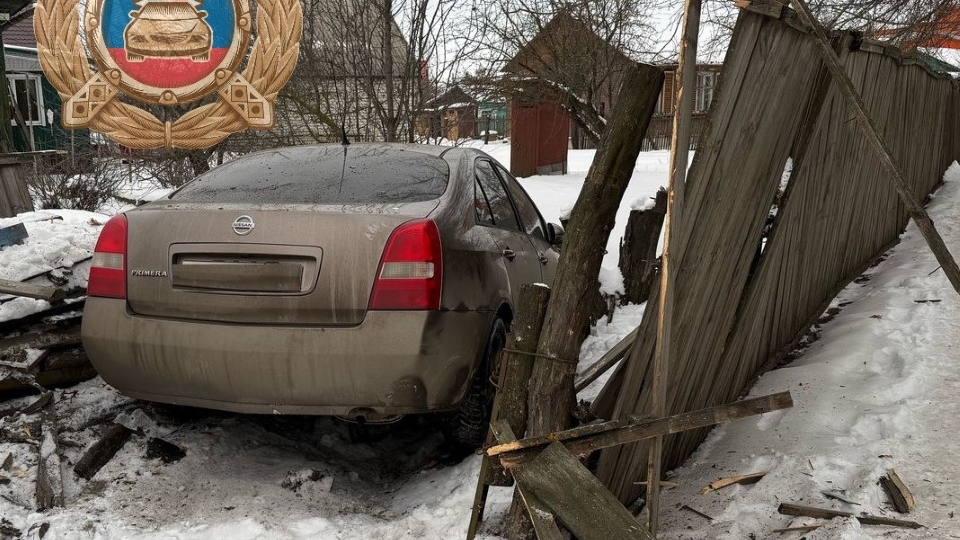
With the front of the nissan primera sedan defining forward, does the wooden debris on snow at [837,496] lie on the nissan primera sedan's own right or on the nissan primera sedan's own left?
on the nissan primera sedan's own right

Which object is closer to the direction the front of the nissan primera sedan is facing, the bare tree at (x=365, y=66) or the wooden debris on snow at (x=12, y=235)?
the bare tree

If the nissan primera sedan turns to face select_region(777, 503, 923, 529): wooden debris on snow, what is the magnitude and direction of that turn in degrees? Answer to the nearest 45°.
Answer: approximately 90° to its right

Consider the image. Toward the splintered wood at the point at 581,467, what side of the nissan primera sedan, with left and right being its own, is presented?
back

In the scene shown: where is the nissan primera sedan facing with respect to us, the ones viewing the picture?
facing away from the viewer and to the right of the viewer

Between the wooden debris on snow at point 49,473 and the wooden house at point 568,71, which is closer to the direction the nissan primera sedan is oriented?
the wooden house

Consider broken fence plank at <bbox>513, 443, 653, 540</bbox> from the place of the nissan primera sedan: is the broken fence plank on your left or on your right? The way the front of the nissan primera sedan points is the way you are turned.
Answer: on your right

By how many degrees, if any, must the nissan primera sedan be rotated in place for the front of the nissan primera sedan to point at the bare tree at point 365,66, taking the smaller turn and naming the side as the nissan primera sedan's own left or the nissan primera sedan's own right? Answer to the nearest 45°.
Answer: approximately 45° to the nissan primera sedan's own left

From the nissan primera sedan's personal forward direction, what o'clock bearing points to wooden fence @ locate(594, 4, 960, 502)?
The wooden fence is roughly at 2 o'clock from the nissan primera sedan.

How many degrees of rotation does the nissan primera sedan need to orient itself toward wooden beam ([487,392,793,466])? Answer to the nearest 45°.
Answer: approximately 90° to its right

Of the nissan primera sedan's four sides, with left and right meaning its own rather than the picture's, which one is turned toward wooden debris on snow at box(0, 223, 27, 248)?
left

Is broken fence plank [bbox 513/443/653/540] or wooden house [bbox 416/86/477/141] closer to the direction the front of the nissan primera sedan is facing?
the wooden house

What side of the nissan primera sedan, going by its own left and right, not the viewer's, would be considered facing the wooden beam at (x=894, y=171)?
right

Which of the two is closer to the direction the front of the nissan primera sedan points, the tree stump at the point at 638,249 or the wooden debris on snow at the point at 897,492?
the tree stump
